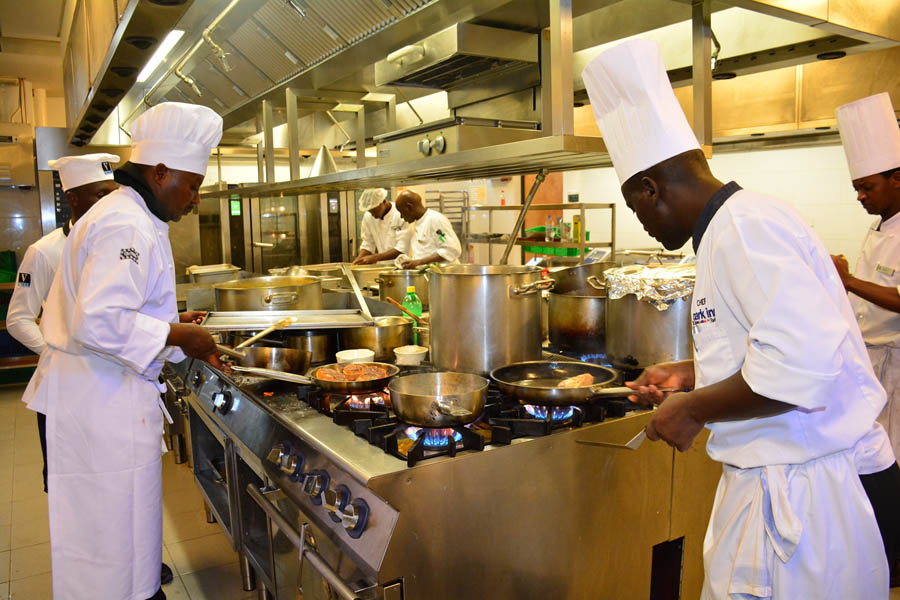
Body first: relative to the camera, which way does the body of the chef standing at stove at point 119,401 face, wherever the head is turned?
to the viewer's right

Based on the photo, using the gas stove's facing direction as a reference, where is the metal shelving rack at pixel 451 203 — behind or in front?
behind

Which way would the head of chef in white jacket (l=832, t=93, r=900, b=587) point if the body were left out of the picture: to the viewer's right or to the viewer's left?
to the viewer's left

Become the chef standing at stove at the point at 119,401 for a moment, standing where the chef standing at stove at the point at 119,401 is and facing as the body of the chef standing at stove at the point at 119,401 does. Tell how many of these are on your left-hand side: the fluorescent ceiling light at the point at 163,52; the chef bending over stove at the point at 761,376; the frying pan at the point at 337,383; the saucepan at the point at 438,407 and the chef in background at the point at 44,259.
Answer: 2

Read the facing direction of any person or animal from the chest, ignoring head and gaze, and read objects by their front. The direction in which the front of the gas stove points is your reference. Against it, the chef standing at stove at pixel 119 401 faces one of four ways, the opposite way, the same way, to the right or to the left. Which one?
the opposite way

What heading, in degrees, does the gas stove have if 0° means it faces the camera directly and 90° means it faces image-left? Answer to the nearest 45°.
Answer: approximately 45°

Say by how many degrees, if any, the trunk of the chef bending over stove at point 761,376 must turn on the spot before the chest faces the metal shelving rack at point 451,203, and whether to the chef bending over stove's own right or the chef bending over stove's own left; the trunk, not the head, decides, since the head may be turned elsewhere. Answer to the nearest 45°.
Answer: approximately 45° to the chef bending over stove's own right

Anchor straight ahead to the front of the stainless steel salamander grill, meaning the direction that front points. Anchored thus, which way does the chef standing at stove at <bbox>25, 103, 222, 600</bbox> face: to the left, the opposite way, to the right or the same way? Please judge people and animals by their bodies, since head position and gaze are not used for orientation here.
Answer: the opposite way

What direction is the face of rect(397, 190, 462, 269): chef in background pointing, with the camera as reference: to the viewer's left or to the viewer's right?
to the viewer's left

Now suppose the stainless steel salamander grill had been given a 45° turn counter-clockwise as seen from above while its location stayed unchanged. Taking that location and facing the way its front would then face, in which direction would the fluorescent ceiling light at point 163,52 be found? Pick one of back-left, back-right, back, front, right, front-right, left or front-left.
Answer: back-right

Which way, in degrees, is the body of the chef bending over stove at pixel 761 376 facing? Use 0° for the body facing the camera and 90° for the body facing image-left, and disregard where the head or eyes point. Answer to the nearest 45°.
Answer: approximately 90°

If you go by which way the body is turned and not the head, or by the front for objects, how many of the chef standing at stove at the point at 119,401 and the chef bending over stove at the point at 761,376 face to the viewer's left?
1
